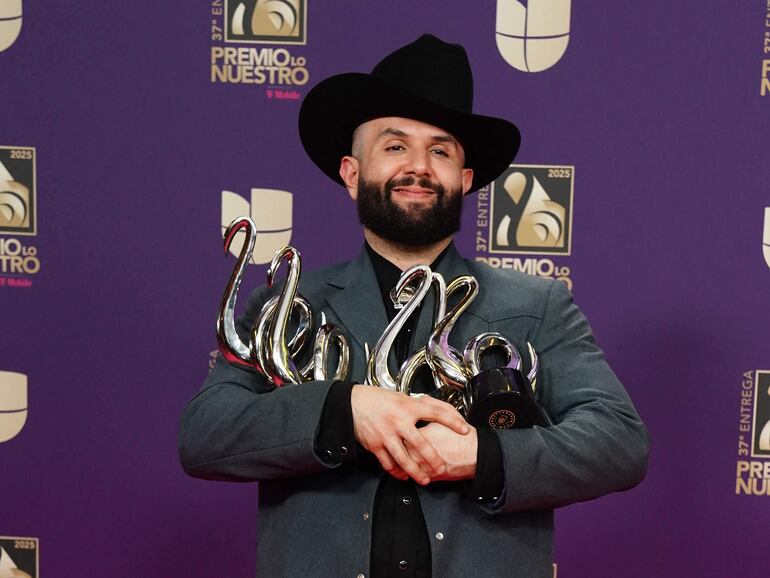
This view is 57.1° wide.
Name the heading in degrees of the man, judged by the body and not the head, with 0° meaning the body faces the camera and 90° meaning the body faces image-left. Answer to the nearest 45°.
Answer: approximately 0°
